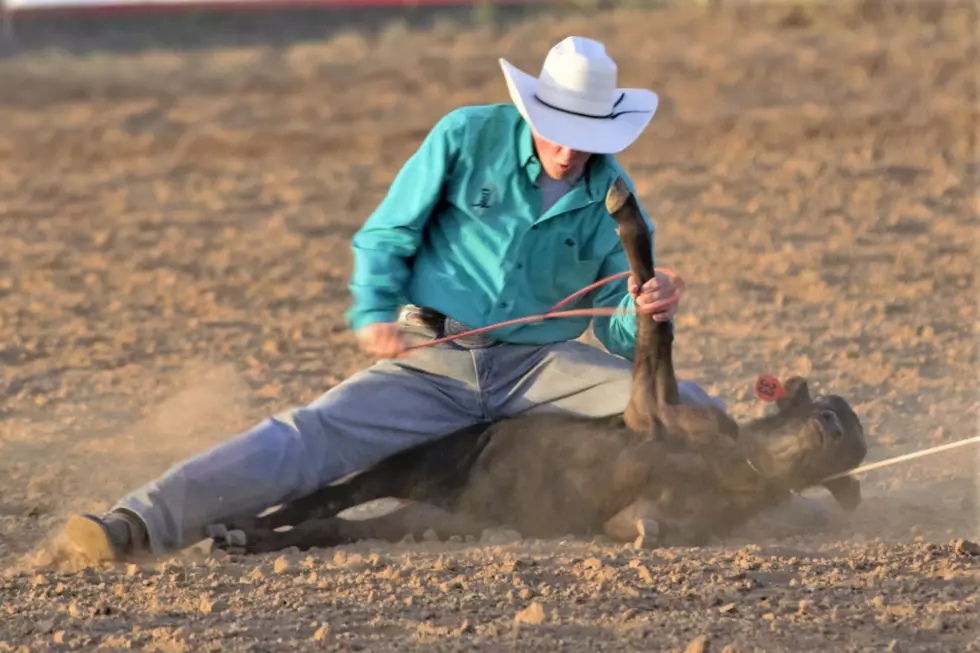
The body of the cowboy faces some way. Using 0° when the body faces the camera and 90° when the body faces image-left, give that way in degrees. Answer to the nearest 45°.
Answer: approximately 0°

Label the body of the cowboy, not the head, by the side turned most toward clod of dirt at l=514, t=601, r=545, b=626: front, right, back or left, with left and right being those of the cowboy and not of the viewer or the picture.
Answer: front

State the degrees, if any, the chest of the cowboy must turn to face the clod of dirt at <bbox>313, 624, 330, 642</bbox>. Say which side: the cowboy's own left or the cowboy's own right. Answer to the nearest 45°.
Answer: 0° — they already face it

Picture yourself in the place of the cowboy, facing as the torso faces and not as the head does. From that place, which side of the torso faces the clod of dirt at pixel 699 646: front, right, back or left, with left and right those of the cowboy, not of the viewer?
front
